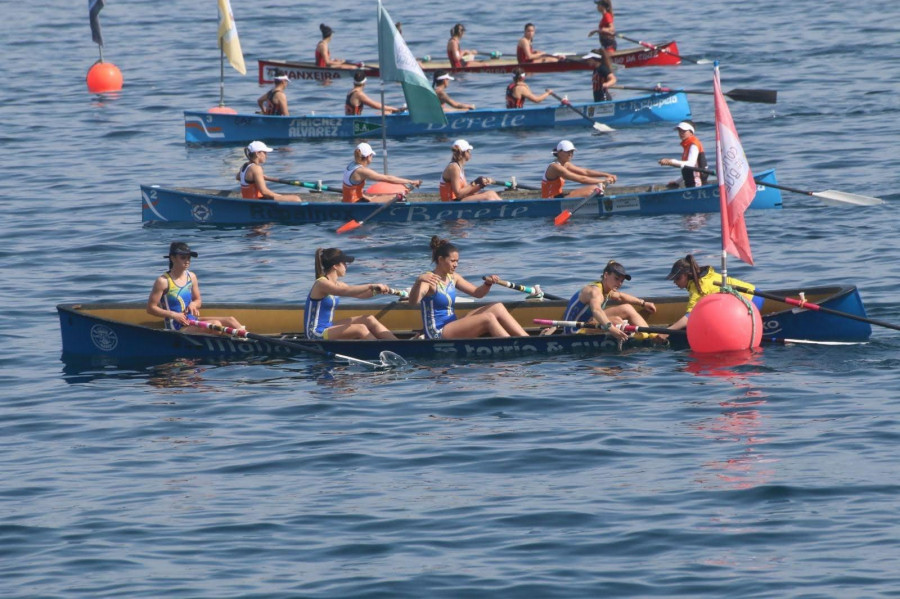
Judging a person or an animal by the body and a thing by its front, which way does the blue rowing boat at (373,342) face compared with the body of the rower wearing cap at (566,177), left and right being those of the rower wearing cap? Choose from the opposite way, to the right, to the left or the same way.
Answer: the opposite way

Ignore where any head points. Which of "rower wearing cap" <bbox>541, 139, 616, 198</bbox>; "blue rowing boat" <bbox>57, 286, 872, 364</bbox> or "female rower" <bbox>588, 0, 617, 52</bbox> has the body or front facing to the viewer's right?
the rower wearing cap

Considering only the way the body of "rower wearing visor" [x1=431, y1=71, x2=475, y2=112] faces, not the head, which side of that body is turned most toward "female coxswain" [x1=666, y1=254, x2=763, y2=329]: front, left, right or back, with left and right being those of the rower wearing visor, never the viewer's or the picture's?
right

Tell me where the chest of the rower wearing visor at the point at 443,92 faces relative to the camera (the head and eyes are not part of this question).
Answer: to the viewer's right

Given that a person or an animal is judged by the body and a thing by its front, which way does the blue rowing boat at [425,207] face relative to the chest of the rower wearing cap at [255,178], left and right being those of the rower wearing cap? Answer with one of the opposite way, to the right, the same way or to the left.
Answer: the opposite way

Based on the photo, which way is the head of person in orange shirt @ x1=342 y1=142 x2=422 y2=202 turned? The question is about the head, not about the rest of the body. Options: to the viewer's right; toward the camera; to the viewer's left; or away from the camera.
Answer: to the viewer's right

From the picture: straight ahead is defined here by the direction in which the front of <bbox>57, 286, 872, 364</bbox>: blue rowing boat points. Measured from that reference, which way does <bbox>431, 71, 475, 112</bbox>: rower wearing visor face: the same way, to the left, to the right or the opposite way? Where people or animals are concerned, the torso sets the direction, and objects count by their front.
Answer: the opposite way

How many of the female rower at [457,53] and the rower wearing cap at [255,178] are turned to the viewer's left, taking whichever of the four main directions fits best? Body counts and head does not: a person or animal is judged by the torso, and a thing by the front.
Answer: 0

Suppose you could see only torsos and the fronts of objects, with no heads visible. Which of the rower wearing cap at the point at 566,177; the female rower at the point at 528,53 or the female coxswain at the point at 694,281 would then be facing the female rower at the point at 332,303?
the female coxswain at the point at 694,281

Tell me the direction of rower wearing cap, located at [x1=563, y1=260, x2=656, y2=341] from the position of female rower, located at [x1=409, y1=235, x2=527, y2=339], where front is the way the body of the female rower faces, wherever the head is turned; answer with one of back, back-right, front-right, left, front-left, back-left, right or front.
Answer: front-left

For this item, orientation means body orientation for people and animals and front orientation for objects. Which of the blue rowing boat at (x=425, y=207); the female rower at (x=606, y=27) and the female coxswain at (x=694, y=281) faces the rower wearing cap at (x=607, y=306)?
the female coxswain at (x=694, y=281)

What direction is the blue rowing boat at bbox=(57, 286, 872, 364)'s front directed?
to the viewer's left

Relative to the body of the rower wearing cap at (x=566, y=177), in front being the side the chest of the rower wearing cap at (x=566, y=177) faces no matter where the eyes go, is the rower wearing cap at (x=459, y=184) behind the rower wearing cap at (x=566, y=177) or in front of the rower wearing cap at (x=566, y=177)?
behind

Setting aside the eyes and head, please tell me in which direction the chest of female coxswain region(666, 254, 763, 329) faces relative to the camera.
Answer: to the viewer's left

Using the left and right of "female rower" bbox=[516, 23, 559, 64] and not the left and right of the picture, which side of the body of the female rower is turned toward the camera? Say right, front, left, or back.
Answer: right

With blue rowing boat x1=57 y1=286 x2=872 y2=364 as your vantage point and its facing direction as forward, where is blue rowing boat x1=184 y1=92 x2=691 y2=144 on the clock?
blue rowing boat x1=184 y1=92 x2=691 y2=144 is roughly at 3 o'clock from blue rowing boat x1=57 y1=286 x2=872 y2=364.
